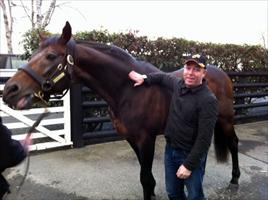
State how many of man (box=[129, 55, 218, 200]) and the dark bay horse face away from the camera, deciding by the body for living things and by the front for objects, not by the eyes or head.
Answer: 0

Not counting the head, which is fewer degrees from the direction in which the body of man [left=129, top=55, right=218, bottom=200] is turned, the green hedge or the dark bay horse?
the dark bay horse

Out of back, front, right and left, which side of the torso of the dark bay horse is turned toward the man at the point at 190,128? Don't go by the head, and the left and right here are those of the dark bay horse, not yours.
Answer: left

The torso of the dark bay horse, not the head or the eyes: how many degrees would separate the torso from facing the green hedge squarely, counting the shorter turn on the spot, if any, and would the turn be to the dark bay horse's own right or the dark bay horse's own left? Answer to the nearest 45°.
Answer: approximately 135° to the dark bay horse's own right

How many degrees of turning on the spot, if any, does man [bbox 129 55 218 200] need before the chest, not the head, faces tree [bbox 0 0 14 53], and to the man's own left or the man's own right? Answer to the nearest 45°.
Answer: approximately 90° to the man's own right

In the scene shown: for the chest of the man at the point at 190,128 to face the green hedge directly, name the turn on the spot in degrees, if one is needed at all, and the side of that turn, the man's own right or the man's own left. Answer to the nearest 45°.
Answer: approximately 135° to the man's own right

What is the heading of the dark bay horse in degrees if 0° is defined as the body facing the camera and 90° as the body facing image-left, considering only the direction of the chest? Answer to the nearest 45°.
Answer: approximately 45°

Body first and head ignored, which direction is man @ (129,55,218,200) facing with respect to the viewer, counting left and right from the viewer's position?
facing the viewer and to the left of the viewer
